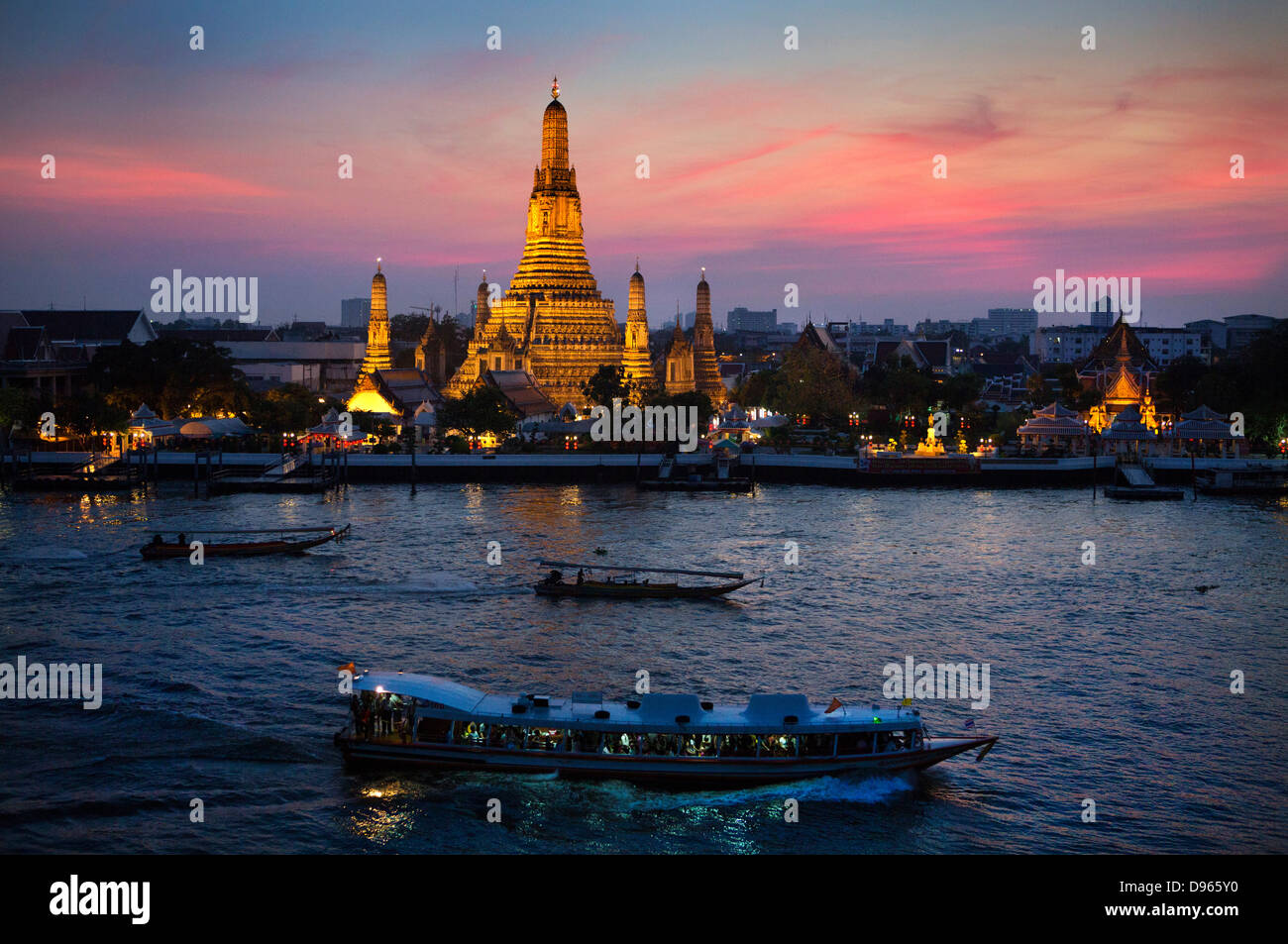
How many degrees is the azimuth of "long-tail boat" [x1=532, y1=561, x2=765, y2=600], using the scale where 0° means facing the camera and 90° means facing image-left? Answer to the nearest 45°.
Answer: approximately 270°

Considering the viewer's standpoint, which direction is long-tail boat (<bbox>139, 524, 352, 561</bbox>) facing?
facing to the right of the viewer
